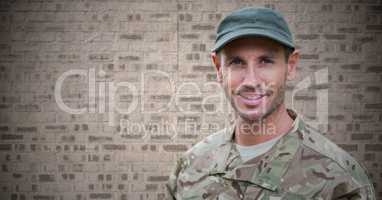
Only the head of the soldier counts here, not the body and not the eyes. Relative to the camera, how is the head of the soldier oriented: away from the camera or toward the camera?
toward the camera

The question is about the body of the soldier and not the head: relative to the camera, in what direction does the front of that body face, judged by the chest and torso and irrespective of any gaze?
toward the camera
